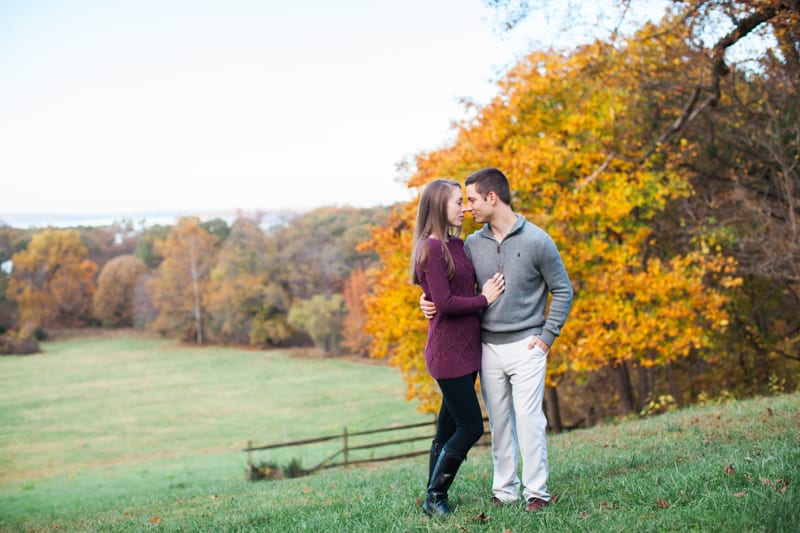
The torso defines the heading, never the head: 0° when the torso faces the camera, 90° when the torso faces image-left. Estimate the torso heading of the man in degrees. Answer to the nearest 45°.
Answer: approximately 45°

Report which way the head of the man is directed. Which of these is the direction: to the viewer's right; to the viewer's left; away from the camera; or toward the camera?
to the viewer's left

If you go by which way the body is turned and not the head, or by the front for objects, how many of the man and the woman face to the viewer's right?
1

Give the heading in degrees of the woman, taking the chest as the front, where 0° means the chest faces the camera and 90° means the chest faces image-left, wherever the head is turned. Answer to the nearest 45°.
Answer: approximately 270°

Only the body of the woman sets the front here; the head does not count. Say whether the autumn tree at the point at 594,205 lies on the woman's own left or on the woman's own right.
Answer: on the woman's own left

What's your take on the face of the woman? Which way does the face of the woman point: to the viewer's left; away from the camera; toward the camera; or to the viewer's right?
to the viewer's right
